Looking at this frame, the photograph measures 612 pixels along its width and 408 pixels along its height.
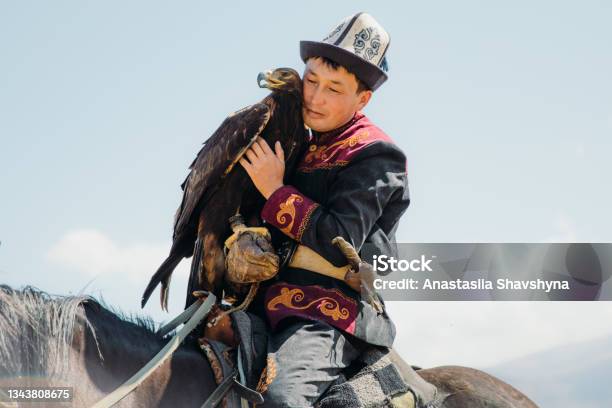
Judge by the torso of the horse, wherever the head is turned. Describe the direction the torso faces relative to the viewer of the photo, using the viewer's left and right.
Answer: facing to the left of the viewer

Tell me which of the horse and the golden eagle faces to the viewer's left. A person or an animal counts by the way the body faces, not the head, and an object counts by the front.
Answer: the horse

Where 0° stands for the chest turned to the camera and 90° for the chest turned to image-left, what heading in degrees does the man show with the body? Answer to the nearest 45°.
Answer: approximately 45°

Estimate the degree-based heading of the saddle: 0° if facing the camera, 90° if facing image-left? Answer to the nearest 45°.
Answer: approximately 90°
